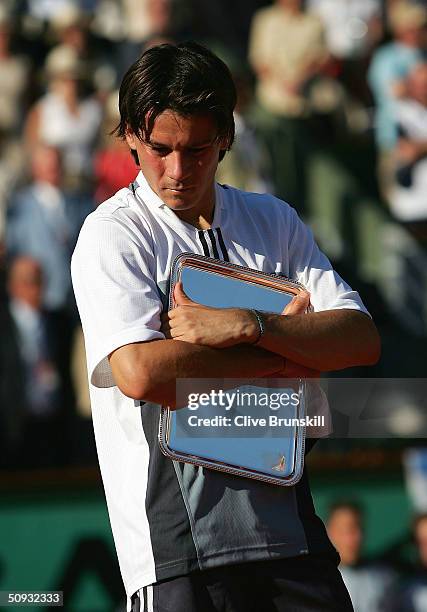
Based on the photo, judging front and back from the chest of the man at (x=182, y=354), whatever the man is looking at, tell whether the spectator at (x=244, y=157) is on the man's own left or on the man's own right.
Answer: on the man's own left

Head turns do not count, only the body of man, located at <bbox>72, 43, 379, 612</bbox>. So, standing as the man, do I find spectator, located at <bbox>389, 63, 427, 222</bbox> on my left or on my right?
on my left

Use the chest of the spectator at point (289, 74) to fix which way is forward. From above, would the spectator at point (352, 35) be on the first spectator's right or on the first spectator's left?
on the first spectator's left

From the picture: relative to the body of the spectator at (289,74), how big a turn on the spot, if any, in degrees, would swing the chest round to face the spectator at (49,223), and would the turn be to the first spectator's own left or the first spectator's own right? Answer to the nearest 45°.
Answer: approximately 45° to the first spectator's own right

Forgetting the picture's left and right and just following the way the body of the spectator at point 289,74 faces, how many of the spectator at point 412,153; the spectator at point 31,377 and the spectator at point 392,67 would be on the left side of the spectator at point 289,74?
2

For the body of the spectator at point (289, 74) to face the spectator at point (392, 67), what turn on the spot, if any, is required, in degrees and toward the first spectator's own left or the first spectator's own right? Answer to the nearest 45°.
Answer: approximately 90° to the first spectator's own left

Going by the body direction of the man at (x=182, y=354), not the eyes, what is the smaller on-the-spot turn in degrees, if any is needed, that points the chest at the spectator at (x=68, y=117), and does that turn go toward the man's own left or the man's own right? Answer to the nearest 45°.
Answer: approximately 135° to the man's own left

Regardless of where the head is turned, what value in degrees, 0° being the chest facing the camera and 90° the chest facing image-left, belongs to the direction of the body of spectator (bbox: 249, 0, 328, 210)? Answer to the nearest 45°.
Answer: approximately 0°

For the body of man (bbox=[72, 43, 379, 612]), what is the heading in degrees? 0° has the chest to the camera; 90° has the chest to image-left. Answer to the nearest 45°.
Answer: approximately 315°

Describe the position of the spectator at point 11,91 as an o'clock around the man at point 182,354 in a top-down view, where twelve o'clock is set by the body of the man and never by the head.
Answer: The spectator is roughly at 7 o'clock from the man.

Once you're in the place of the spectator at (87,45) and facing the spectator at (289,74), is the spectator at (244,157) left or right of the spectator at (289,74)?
right
